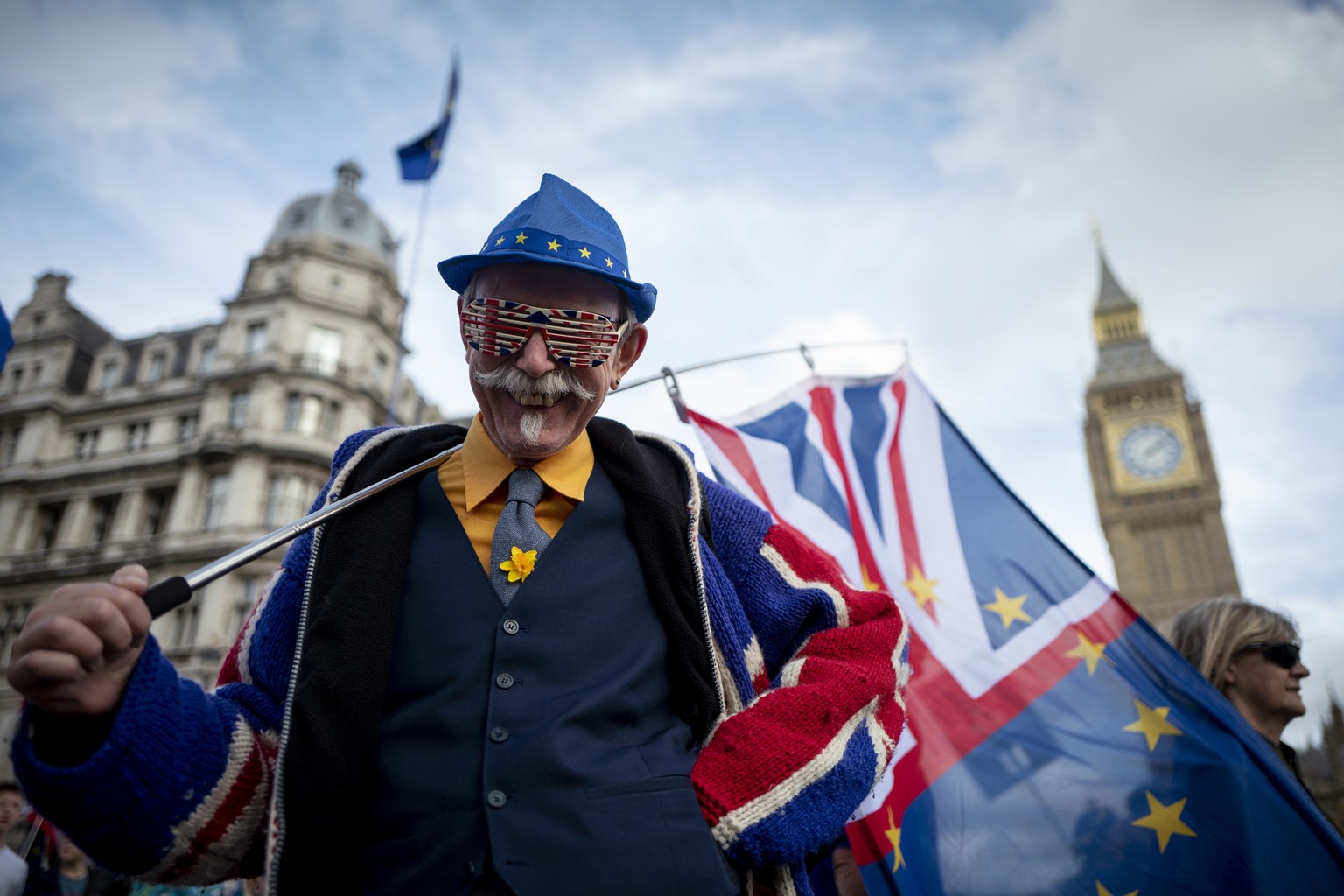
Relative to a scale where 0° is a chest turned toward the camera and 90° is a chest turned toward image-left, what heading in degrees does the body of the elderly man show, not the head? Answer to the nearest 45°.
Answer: approximately 0°

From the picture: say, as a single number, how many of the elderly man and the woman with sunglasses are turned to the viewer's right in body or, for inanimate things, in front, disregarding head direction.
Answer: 1

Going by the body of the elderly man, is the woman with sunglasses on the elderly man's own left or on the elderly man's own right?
on the elderly man's own left

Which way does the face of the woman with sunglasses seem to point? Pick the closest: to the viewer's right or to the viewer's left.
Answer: to the viewer's right

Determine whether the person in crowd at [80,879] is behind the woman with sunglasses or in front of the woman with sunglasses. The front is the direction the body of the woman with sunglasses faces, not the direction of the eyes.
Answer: behind

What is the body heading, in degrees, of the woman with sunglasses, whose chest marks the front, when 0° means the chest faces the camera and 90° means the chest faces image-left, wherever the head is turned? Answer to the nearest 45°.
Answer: approximately 270°
